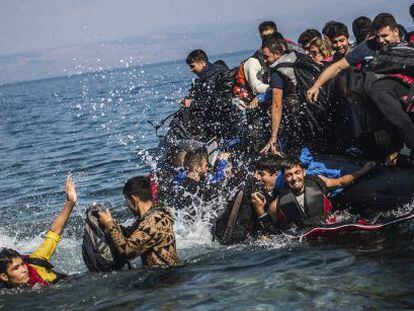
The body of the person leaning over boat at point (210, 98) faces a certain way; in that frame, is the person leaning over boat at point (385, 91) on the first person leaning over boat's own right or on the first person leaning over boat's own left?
on the first person leaning over boat's own left

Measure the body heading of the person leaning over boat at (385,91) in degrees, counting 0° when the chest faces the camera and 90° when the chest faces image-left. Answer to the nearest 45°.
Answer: approximately 45°

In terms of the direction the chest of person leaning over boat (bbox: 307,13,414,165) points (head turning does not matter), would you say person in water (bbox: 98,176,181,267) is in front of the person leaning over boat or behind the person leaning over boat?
in front

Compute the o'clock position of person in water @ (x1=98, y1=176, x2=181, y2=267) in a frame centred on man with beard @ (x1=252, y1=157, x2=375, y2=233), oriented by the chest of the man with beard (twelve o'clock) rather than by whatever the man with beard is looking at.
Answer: The person in water is roughly at 2 o'clock from the man with beard.

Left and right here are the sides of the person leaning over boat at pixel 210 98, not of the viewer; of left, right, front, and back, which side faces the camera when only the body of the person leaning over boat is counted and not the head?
left

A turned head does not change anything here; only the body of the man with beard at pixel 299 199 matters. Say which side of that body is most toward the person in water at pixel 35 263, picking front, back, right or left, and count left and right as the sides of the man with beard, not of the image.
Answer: right

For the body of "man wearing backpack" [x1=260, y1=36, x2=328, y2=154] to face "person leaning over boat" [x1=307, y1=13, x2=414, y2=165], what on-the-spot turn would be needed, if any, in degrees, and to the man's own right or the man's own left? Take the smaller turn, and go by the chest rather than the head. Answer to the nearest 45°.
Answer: approximately 135° to the man's own left

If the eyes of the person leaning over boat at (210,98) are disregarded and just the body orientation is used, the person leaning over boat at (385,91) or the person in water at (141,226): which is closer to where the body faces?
the person in water
